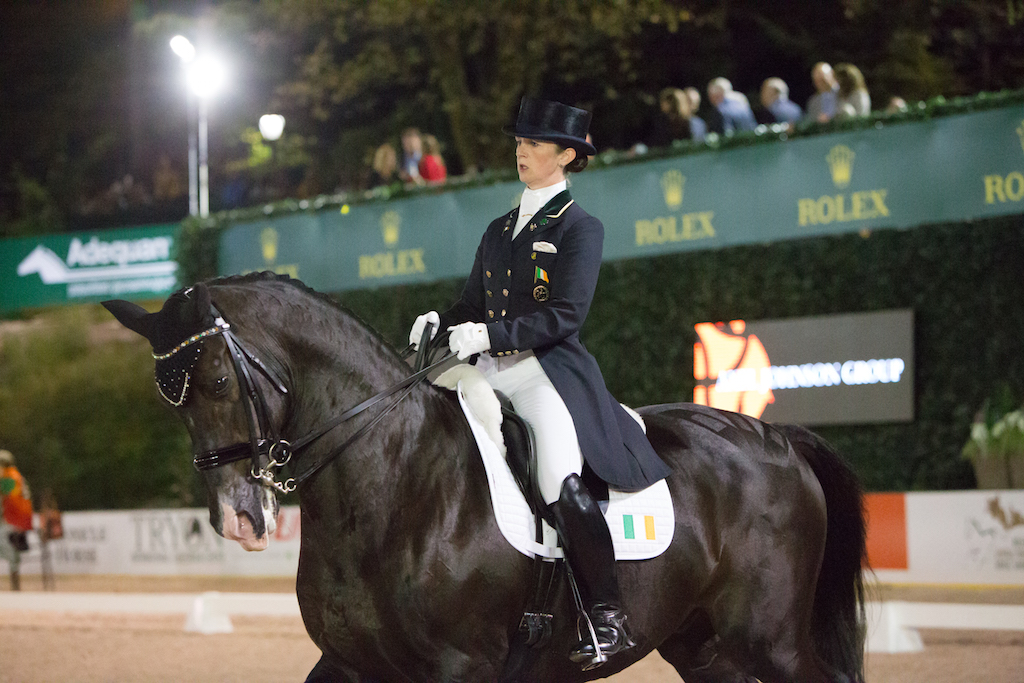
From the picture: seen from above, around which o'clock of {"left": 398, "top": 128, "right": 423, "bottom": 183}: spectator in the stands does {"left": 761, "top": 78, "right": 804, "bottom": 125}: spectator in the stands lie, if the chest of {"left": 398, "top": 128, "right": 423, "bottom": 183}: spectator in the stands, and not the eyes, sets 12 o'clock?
{"left": 761, "top": 78, "right": 804, "bottom": 125}: spectator in the stands is roughly at 10 o'clock from {"left": 398, "top": 128, "right": 423, "bottom": 183}: spectator in the stands.

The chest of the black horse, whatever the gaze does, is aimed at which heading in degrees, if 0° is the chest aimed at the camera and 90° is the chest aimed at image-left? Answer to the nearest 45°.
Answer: approximately 45°

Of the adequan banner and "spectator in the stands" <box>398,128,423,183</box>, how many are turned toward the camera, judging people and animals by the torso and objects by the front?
2

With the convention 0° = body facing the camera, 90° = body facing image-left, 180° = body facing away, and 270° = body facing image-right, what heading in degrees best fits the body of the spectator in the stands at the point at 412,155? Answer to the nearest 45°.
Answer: approximately 0°

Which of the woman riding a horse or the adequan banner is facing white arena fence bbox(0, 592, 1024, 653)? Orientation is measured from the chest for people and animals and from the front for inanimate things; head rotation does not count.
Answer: the adequan banner
